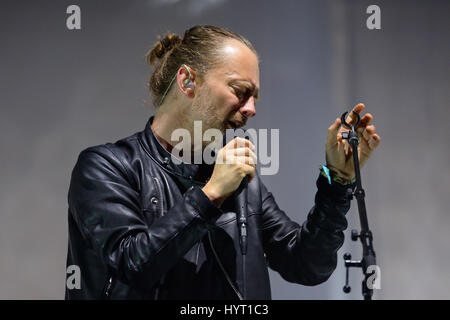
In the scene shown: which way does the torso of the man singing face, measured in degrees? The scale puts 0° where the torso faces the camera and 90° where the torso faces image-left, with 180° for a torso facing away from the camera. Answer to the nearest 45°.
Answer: approximately 315°
